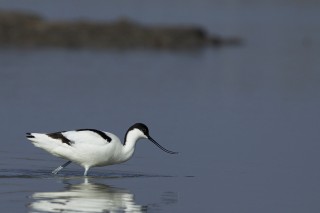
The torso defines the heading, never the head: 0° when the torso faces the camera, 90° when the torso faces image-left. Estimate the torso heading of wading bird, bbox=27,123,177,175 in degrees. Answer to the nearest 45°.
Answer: approximately 270°
